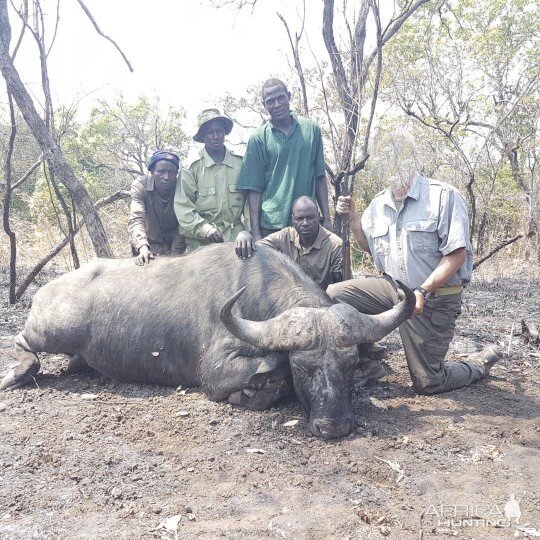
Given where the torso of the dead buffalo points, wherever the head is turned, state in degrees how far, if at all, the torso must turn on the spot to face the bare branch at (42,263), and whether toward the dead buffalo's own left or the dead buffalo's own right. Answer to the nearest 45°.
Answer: approximately 180°

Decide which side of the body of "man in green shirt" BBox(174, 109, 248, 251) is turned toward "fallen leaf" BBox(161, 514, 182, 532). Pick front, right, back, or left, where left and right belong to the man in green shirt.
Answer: front

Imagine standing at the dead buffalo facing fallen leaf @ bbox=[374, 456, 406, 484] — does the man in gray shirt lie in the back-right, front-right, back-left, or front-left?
front-left

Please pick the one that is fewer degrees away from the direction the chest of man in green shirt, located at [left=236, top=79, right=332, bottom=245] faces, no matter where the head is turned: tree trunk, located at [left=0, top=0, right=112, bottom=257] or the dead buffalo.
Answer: the dead buffalo

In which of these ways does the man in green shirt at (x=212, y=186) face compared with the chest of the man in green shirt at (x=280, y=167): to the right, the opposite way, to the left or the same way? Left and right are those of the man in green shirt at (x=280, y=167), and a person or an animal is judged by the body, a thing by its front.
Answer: the same way

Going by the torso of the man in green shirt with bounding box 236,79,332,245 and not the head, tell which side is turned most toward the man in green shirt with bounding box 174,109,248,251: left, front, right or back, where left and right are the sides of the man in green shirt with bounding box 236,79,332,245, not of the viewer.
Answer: right

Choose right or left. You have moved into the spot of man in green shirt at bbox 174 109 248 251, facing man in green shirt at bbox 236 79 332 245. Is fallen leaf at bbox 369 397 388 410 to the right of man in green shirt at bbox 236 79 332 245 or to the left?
right

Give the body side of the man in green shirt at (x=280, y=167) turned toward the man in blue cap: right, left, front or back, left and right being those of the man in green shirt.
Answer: right

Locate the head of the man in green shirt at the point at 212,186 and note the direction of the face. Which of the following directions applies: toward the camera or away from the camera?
toward the camera

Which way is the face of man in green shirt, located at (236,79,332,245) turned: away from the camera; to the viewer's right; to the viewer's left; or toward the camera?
toward the camera

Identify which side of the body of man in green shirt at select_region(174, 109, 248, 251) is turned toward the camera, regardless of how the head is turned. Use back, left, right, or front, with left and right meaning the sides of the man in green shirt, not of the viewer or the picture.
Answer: front

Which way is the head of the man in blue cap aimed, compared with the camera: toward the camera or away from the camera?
toward the camera

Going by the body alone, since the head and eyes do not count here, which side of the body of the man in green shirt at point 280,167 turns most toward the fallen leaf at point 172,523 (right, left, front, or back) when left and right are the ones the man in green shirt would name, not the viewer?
front

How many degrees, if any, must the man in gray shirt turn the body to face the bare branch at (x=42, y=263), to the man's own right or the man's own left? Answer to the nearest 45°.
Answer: approximately 90° to the man's own right

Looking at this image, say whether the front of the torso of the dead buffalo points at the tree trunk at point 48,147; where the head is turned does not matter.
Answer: no

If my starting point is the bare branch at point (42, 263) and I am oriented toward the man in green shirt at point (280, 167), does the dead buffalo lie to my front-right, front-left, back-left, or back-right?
front-right

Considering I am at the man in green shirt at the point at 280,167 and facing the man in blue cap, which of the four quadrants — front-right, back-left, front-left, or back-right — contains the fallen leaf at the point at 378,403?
back-left

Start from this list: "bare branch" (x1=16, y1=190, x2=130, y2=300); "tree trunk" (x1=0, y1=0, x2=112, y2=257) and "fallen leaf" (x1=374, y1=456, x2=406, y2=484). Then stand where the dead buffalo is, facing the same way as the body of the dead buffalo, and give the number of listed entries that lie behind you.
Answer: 2

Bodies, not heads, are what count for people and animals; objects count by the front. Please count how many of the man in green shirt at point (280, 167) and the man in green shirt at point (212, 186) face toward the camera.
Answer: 2

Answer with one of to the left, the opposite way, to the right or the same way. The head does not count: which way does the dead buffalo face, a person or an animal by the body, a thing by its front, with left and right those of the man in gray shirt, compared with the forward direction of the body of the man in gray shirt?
to the left
